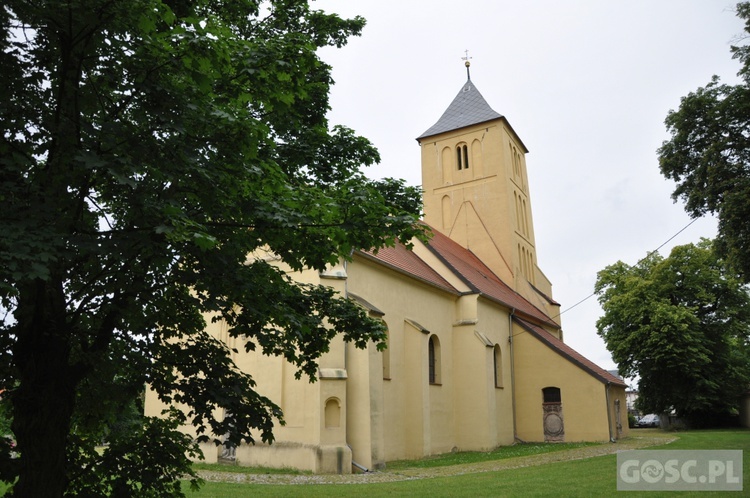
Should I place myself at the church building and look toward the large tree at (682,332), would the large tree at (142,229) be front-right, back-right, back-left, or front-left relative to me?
back-right

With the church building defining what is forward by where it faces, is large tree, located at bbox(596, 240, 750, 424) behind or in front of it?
in front

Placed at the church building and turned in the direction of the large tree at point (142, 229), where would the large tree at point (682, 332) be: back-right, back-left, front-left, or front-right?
back-left
